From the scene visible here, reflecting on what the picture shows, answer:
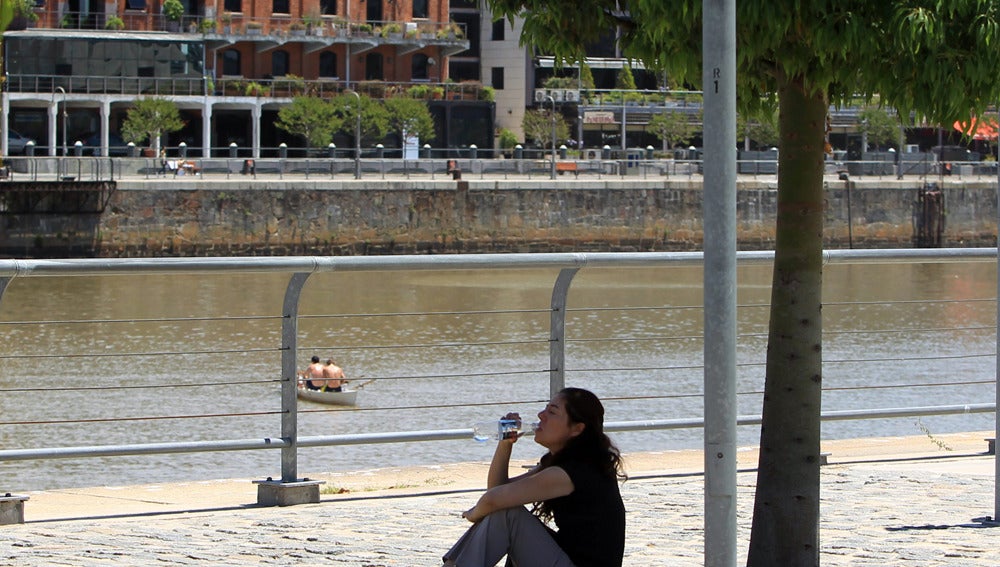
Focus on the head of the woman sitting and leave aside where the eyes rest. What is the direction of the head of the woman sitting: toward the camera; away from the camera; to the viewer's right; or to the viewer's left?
to the viewer's left

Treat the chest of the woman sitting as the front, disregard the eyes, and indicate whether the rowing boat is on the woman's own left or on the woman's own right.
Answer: on the woman's own right

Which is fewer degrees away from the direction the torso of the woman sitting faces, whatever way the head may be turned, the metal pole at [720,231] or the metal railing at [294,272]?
the metal railing

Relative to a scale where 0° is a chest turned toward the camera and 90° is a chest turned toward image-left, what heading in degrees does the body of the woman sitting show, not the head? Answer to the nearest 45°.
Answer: approximately 90°

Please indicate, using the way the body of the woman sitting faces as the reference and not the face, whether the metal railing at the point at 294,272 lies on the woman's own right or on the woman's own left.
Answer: on the woman's own right

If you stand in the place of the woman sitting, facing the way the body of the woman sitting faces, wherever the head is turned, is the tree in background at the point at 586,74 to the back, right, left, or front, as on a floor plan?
right
